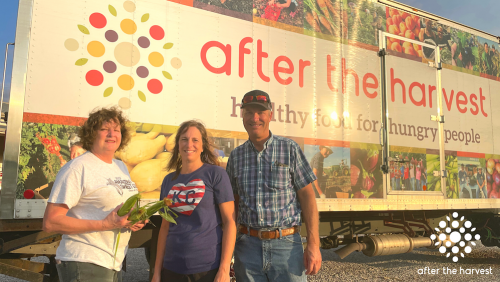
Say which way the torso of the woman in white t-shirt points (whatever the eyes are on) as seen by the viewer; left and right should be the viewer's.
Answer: facing the viewer and to the right of the viewer

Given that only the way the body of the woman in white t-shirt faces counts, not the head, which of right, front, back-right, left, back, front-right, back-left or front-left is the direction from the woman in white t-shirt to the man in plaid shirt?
front-left

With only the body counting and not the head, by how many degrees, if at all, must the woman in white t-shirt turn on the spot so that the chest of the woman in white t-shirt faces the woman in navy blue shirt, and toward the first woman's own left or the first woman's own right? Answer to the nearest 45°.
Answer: approximately 45° to the first woman's own left
